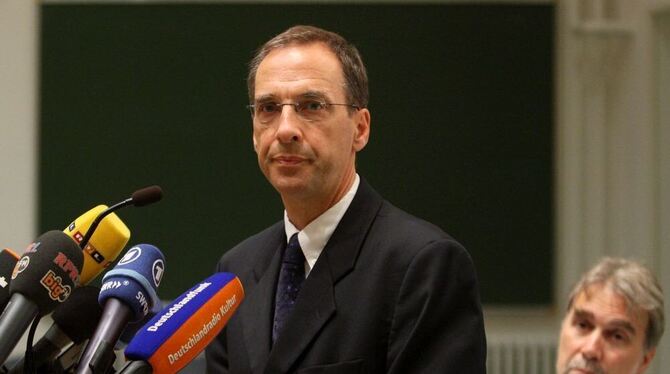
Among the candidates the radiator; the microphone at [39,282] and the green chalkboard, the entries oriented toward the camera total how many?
2

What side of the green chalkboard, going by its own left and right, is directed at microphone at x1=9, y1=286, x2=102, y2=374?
front

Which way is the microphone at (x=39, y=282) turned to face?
to the viewer's right

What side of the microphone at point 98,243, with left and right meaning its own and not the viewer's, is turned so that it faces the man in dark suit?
front

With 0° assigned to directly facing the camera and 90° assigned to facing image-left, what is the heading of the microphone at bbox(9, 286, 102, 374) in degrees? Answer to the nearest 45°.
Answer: approximately 270°

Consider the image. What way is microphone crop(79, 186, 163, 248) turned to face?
to the viewer's right

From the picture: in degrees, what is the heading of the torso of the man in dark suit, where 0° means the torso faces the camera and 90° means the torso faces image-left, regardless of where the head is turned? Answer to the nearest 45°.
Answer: approximately 45°

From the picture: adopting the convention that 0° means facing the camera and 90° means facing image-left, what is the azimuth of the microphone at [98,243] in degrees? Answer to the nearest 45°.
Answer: approximately 270°

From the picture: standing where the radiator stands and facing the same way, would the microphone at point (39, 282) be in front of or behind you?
in front

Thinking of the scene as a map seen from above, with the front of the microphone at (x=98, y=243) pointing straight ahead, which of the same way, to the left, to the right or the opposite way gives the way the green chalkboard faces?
to the right
